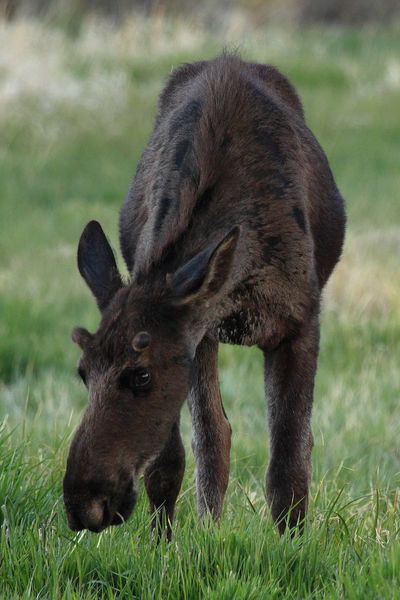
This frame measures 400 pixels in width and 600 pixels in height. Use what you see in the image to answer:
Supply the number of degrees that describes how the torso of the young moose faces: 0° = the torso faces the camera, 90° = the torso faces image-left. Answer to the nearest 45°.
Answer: approximately 0°
